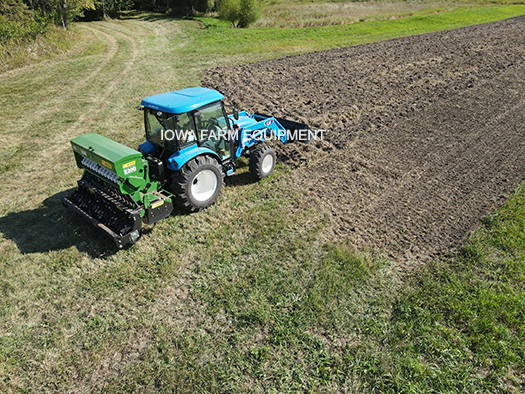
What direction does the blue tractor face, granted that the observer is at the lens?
facing away from the viewer and to the right of the viewer
